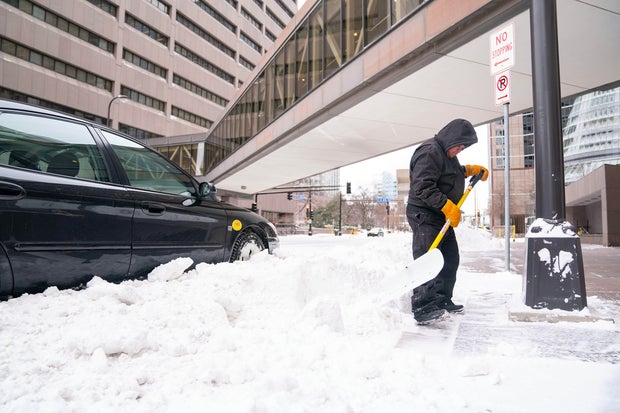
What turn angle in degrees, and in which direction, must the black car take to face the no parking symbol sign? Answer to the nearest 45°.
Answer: approximately 45° to its right

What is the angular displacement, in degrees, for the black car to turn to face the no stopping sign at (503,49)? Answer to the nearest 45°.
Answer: approximately 45° to its right

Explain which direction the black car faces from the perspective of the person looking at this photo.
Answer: facing away from the viewer and to the right of the viewer

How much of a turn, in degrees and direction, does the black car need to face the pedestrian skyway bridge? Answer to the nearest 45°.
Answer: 0° — it already faces it

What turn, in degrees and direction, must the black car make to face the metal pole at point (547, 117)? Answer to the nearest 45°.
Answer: approximately 45° to its right

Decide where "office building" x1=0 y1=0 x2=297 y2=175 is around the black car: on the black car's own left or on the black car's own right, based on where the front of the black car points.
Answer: on the black car's own left
